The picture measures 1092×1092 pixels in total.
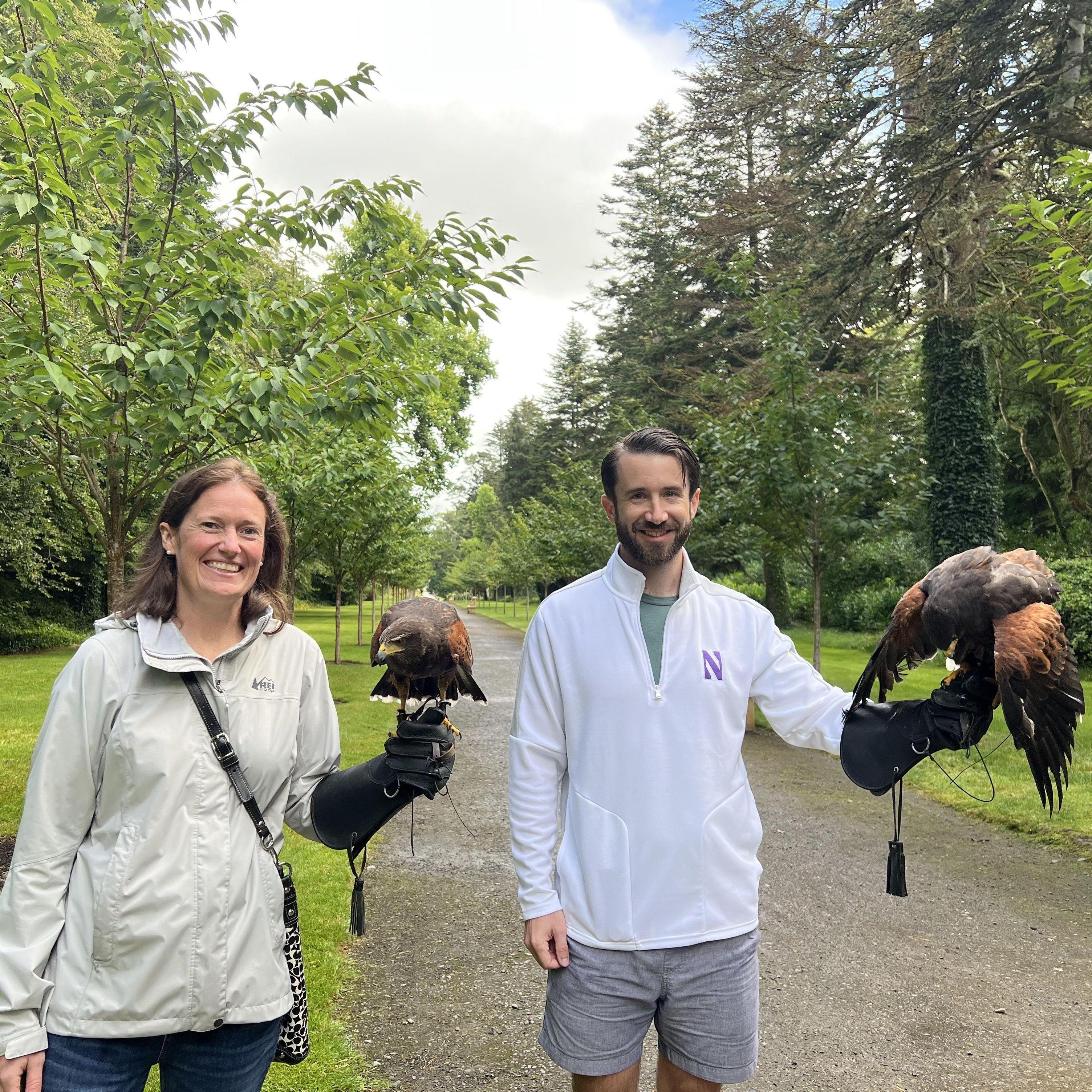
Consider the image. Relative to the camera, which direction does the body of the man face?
toward the camera

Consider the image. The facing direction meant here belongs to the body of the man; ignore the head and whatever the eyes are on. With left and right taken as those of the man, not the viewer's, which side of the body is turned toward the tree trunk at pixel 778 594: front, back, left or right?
back

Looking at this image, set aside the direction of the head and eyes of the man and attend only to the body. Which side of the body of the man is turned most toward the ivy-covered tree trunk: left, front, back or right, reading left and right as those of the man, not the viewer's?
back

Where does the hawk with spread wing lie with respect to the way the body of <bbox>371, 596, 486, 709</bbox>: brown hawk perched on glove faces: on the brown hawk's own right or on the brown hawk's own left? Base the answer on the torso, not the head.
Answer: on the brown hawk's own left

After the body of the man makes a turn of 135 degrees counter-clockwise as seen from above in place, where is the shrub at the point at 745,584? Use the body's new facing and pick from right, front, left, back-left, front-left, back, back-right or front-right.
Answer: front-left

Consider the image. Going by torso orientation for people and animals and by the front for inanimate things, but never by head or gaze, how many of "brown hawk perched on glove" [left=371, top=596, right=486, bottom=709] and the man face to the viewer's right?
0

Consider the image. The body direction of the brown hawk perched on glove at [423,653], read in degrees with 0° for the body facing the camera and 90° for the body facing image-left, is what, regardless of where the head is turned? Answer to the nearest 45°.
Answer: approximately 45°

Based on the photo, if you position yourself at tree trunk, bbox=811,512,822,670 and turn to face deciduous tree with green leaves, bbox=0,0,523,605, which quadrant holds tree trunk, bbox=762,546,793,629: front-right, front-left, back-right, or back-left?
back-right
